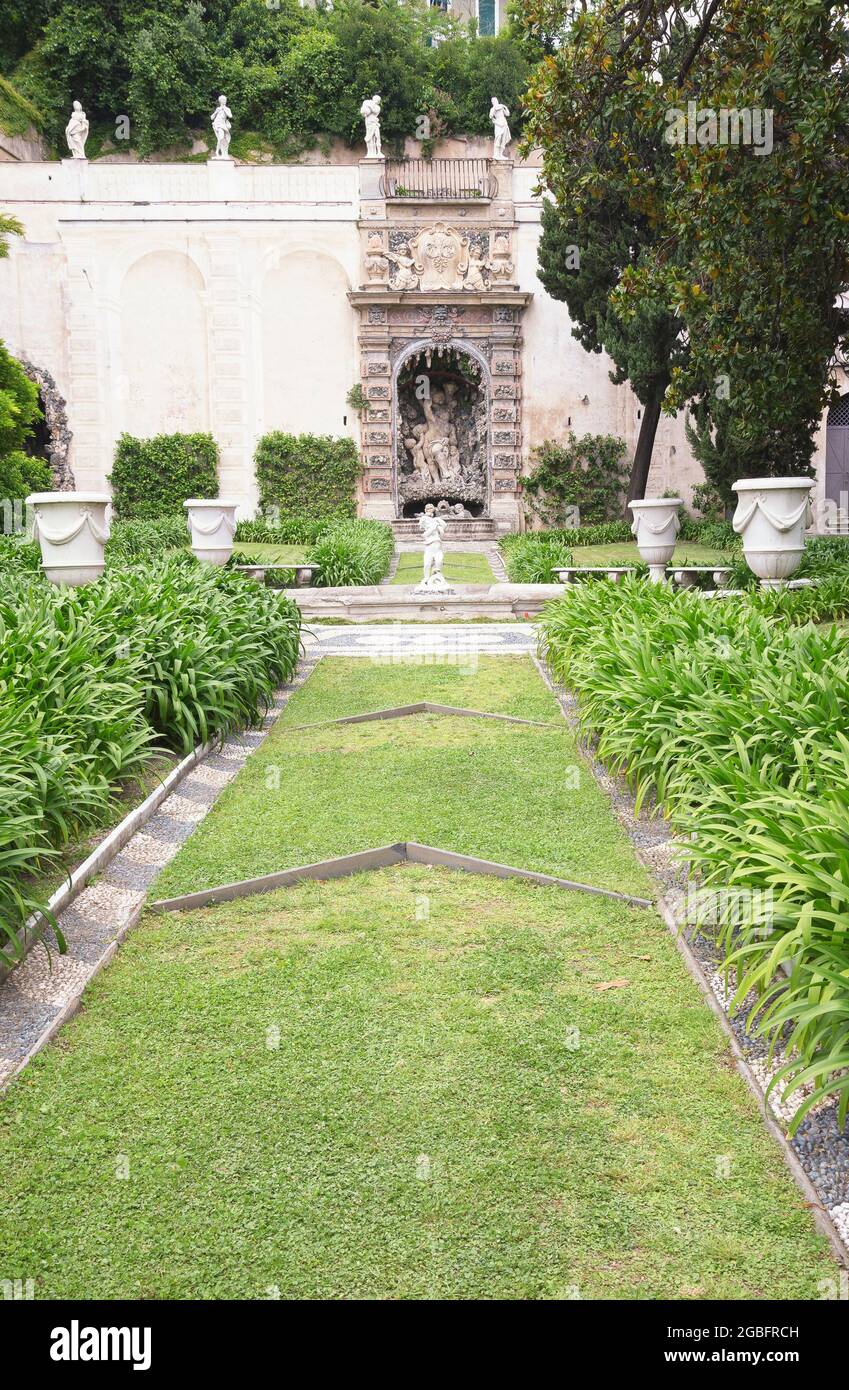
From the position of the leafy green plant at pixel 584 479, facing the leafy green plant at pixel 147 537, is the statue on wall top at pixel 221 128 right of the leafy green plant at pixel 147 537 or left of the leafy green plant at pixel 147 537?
right

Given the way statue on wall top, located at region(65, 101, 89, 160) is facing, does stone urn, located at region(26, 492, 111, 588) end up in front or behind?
in front

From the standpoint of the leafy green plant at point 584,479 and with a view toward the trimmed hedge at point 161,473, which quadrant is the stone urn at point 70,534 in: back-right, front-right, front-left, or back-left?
front-left

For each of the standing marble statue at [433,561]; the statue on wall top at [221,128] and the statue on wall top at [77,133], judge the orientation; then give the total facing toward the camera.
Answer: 3

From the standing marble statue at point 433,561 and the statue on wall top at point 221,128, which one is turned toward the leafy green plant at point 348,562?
the statue on wall top

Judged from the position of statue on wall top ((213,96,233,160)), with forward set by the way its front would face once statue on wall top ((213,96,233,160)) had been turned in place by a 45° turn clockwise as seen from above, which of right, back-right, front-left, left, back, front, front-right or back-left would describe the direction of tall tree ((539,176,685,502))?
left

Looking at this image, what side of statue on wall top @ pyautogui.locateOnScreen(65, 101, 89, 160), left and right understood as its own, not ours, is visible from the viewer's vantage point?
front

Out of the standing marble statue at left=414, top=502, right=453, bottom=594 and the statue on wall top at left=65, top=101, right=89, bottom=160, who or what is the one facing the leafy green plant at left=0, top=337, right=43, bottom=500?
the statue on wall top

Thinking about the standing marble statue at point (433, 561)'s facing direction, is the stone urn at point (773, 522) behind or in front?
in front

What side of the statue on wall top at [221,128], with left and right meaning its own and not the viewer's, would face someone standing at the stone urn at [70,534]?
front

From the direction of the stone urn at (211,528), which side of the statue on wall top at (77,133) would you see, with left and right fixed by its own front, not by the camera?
front

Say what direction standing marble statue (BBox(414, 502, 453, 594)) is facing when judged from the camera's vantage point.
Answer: facing the viewer

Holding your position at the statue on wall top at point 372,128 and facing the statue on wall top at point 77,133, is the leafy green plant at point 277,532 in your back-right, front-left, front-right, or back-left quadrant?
front-left

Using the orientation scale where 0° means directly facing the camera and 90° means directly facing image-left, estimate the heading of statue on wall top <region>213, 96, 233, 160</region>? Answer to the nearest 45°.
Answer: approximately 0°

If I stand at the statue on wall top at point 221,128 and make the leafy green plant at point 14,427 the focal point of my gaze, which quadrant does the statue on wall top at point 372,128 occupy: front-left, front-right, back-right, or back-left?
back-left

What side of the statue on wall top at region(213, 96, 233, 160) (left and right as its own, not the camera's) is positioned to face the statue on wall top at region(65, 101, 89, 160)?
right

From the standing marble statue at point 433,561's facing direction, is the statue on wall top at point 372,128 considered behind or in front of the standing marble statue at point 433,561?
behind
